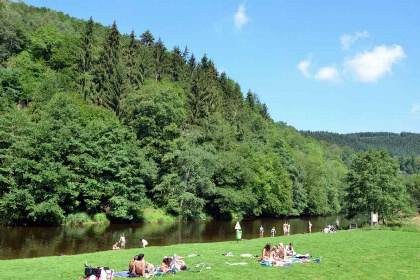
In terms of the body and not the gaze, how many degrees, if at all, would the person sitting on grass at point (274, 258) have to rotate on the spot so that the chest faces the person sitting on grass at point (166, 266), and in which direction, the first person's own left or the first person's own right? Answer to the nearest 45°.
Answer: approximately 135° to the first person's own right
